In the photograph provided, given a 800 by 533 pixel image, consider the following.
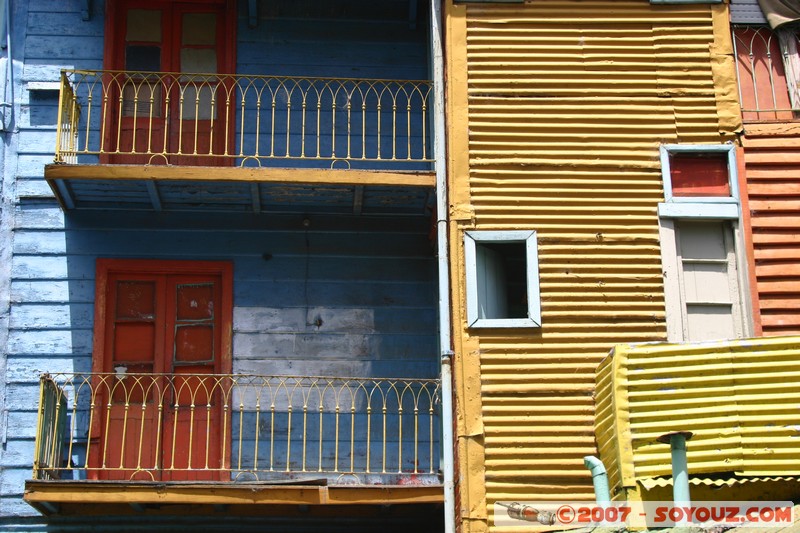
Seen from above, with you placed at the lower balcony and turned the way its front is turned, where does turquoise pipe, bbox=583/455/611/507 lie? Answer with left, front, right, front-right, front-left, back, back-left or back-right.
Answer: front-left

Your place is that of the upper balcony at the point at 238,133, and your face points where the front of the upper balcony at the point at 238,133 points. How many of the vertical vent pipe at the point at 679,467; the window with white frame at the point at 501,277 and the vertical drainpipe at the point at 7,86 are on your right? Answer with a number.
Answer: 1

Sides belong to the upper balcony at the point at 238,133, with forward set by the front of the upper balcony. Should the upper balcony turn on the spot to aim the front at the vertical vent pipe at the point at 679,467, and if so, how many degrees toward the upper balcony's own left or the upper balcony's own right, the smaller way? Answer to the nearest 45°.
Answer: approximately 45° to the upper balcony's own left

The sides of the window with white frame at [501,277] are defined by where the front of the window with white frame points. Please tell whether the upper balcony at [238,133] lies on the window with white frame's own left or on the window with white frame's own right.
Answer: on the window with white frame's own right

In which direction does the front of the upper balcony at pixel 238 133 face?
toward the camera

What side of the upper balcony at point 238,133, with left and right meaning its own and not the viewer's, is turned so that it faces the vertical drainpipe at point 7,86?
right

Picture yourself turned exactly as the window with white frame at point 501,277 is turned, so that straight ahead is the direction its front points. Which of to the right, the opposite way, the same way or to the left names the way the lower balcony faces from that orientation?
the same way

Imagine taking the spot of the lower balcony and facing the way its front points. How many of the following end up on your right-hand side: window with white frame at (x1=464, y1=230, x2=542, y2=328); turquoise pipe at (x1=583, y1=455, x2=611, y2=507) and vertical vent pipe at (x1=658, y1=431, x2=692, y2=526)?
0

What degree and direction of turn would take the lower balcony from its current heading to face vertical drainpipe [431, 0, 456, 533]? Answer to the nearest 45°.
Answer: approximately 45° to its left

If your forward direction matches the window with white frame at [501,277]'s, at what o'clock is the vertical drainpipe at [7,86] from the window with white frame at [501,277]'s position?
The vertical drainpipe is roughly at 3 o'clock from the window with white frame.

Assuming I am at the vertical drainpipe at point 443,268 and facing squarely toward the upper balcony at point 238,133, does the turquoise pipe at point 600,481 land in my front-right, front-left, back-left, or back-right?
back-left

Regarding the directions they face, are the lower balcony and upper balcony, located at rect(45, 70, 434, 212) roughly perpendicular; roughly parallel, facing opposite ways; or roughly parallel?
roughly parallel

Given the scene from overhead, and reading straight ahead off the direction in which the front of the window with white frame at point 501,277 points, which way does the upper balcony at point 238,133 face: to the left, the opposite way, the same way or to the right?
the same way

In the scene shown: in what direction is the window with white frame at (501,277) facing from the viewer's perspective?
toward the camera

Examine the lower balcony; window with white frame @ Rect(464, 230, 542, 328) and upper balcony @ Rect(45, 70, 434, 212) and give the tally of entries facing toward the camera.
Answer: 3
